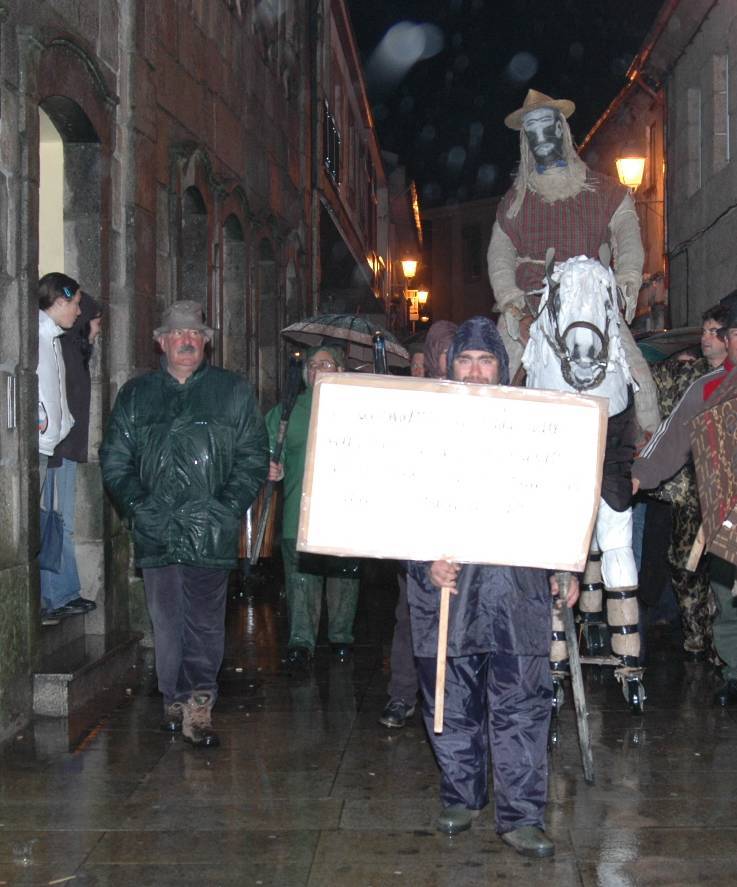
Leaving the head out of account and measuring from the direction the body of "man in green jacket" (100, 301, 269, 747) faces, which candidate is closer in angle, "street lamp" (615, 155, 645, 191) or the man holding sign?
the man holding sign

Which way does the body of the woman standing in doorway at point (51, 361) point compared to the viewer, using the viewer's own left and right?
facing to the right of the viewer

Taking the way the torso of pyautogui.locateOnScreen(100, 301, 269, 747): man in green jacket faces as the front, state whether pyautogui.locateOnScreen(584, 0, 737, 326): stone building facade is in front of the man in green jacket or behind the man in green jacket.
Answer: behind

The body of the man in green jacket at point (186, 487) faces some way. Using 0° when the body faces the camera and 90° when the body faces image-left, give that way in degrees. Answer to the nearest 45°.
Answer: approximately 0°

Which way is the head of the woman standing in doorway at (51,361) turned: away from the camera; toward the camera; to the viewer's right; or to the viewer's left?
to the viewer's right

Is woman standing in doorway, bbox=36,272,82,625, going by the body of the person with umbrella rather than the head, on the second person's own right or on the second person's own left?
on the second person's own right

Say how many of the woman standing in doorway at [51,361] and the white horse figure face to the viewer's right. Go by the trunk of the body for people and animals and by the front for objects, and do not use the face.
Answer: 1
